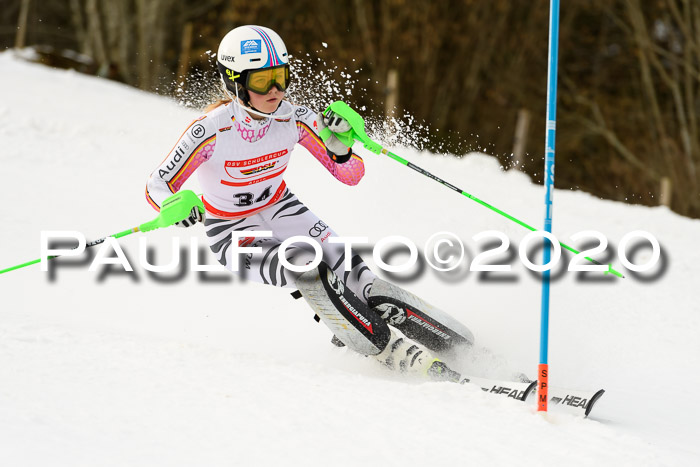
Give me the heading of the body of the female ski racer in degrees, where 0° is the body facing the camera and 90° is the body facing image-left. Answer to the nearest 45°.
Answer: approximately 315°
